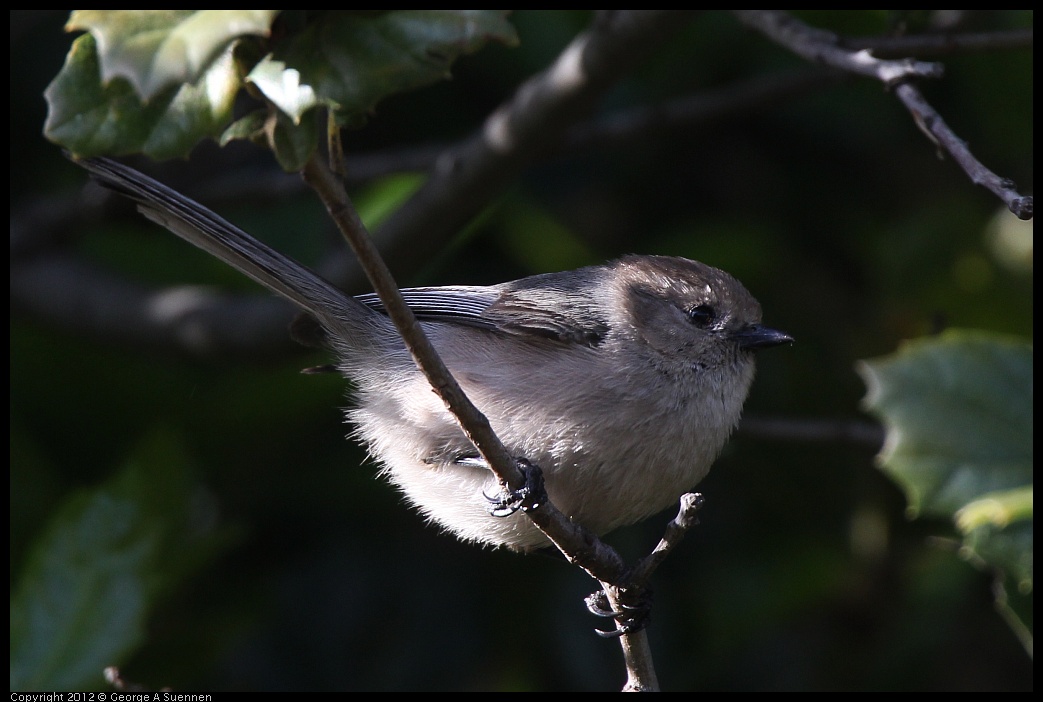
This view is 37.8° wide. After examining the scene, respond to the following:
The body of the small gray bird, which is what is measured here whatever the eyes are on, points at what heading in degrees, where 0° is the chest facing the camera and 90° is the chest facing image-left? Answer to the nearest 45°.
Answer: approximately 270°
